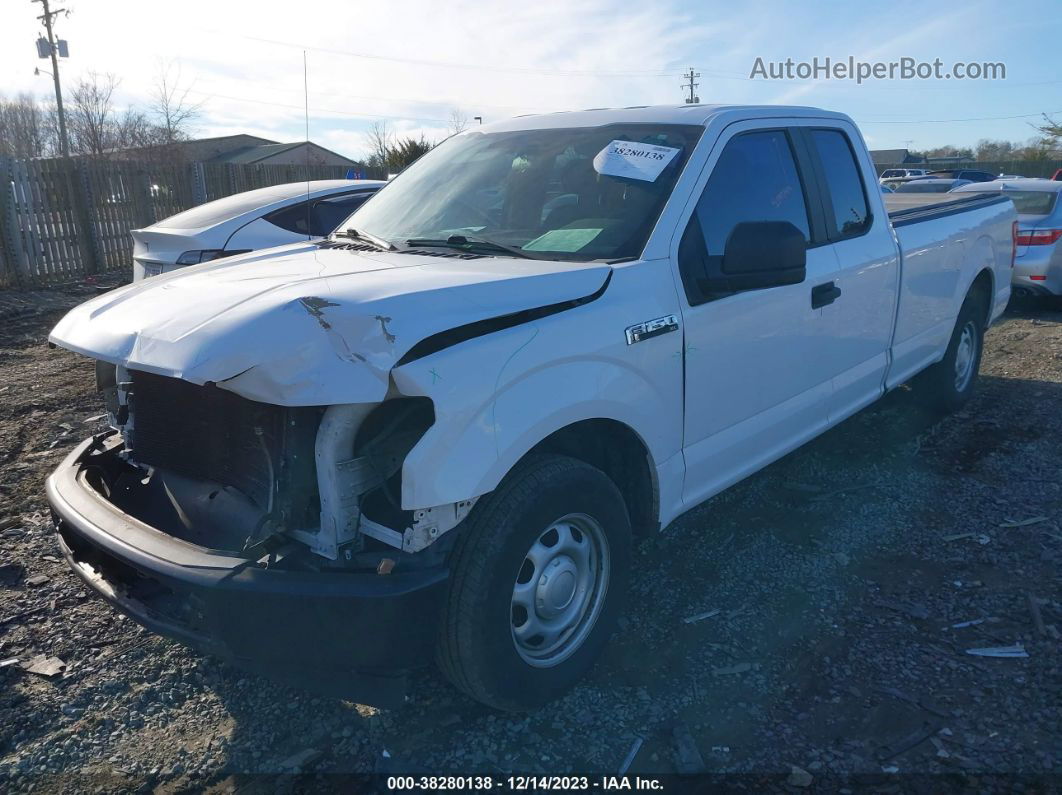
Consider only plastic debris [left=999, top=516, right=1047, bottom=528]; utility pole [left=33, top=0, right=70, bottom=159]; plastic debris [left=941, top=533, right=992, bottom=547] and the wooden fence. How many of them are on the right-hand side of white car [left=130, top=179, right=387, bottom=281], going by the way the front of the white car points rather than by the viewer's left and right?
2

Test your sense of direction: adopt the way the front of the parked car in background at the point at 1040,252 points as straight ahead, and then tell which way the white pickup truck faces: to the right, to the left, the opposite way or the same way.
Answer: the opposite way

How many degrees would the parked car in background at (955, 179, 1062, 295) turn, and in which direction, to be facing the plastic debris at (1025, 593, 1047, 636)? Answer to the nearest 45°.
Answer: approximately 180°

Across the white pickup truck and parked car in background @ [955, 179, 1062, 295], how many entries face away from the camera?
1

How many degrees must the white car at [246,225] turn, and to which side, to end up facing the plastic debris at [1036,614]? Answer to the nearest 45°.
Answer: approximately 90° to its right

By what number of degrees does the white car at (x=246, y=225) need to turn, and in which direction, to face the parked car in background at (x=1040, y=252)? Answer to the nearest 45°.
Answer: approximately 45° to its right

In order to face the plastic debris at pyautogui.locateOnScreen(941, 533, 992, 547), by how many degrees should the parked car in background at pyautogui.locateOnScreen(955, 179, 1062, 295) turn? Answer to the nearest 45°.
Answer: approximately 180°

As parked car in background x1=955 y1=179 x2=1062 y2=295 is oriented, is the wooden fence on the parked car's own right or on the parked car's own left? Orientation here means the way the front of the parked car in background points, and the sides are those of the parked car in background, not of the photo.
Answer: on the parked car's own left

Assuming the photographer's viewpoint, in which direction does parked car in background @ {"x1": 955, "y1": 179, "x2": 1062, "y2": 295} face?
facing away from the viewer

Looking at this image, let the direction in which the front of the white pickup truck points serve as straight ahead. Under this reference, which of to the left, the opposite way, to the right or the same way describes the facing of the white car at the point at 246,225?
the opposite way

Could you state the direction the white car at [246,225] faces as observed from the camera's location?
facing away from the viewer and to the right of the viewer

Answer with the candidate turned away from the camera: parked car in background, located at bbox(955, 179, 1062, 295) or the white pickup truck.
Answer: the parked car in background
